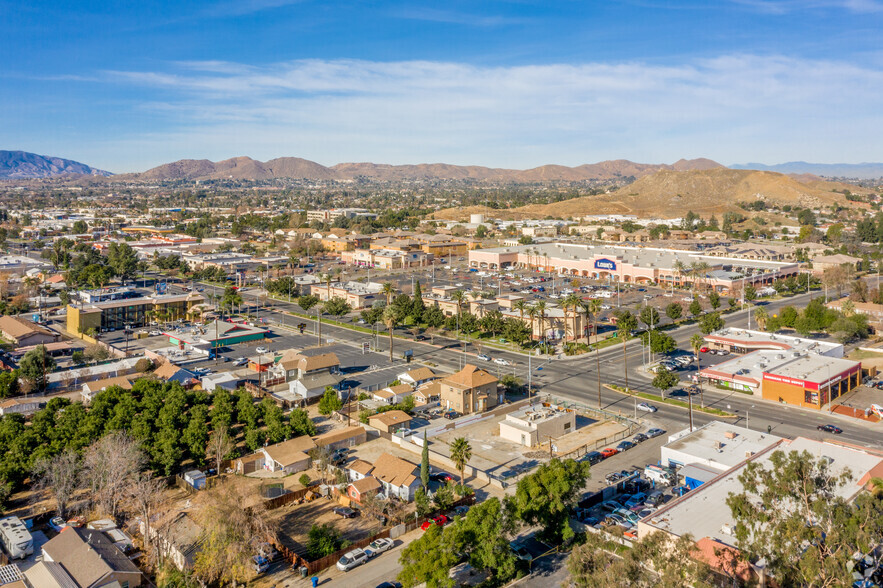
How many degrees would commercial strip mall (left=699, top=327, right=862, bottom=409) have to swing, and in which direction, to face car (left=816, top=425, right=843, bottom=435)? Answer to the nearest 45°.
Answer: approximately 45° to its left

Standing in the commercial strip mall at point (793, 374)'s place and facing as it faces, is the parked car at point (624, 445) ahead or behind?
ahead

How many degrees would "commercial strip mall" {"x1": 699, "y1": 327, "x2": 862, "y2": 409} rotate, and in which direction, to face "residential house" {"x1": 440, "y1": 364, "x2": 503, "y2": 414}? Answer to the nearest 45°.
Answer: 0° — it already faces it

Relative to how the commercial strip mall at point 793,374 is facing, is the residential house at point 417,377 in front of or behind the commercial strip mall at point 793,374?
in front

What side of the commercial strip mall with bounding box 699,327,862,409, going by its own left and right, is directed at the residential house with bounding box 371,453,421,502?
front

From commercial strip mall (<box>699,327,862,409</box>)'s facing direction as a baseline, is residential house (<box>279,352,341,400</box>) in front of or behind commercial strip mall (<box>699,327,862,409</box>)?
in front

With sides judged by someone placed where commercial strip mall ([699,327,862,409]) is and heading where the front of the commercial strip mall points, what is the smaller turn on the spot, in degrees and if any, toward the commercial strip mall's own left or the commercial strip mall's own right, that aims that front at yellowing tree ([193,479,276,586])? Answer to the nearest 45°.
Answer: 0° — it already faces it

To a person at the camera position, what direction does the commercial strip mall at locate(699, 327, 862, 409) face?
facing the viewer and to the left of the viewer

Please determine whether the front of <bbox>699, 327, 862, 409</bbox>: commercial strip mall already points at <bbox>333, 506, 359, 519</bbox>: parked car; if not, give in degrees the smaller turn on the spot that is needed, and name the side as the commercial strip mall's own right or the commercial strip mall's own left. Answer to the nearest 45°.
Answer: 0° — it already faces it

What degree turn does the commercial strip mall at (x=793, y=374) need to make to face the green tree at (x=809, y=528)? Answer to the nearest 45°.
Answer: approximately 45° to its left

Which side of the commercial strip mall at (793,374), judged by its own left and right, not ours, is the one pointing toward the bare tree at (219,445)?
front
